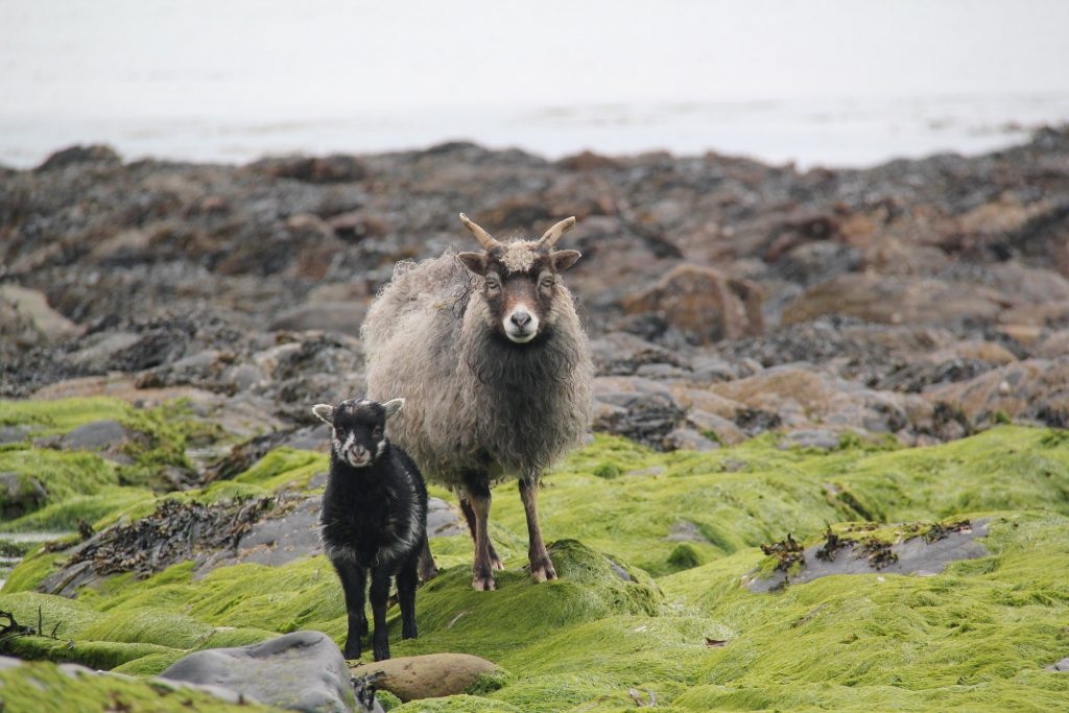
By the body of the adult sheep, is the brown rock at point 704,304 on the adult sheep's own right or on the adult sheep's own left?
on the adult sheep's own left

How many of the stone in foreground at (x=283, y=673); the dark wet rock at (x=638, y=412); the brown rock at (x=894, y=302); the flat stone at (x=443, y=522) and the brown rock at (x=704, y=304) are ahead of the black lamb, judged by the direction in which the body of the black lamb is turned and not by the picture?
1

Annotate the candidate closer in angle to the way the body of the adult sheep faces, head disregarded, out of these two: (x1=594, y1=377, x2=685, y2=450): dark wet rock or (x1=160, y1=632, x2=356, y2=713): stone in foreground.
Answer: the stone in foreground

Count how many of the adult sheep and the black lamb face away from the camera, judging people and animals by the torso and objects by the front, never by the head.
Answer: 0

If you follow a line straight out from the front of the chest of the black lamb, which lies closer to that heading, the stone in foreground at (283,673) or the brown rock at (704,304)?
the stone in foreground

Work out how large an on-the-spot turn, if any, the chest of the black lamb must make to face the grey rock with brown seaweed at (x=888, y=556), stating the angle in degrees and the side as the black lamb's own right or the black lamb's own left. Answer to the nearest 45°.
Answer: approximately 90° to the black lamb's own left

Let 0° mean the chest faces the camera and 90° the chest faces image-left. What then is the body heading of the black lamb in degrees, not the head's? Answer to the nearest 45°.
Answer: approximately 0°

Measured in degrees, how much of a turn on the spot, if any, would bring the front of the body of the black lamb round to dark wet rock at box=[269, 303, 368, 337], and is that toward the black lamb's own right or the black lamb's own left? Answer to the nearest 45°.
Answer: approximately 180°

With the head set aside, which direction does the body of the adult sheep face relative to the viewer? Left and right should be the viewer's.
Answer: facing the viewer and to the right of the viewer

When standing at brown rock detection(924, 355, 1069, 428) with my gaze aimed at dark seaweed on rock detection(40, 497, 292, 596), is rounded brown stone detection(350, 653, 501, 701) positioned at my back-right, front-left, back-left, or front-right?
front-left

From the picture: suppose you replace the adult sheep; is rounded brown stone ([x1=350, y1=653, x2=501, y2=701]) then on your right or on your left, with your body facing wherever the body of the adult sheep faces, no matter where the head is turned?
on your right
